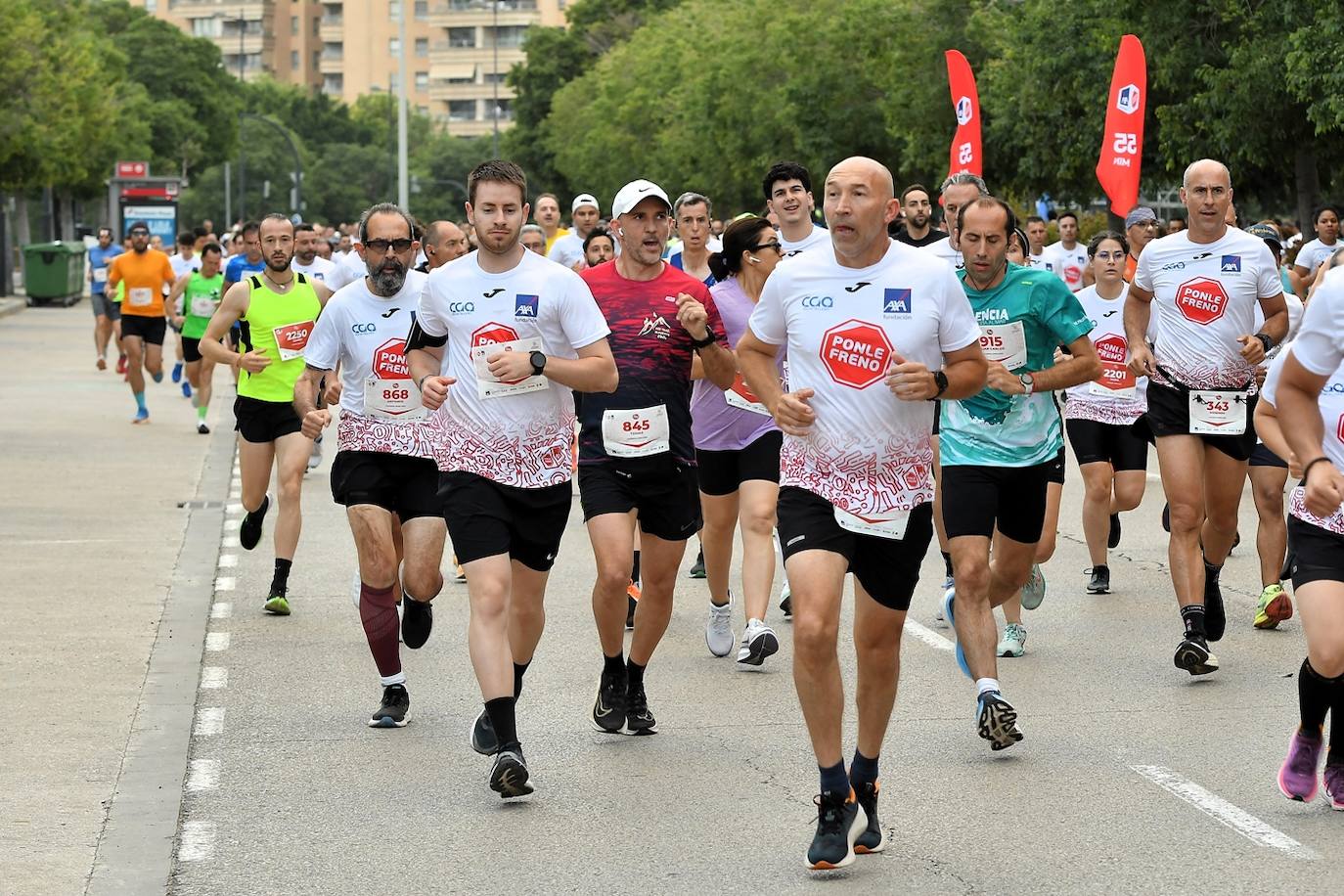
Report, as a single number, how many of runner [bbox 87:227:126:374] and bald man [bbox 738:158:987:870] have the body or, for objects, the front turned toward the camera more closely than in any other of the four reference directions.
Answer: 2

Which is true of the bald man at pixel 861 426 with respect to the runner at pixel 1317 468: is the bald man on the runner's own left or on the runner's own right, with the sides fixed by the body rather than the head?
on the runner's own right

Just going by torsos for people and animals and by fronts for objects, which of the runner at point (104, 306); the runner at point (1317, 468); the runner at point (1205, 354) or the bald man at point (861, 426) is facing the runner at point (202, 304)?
the runner at point (104, 306)

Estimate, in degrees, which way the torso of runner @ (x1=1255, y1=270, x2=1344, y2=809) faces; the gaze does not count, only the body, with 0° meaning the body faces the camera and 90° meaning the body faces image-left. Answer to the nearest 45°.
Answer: approximately 0°

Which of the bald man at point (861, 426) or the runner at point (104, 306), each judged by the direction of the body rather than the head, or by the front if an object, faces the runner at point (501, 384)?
the runner at point (104, 306)

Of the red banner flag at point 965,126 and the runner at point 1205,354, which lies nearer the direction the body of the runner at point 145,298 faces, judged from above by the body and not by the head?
the runner

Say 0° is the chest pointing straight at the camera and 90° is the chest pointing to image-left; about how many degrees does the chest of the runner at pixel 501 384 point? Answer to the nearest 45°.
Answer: approximately 0°
